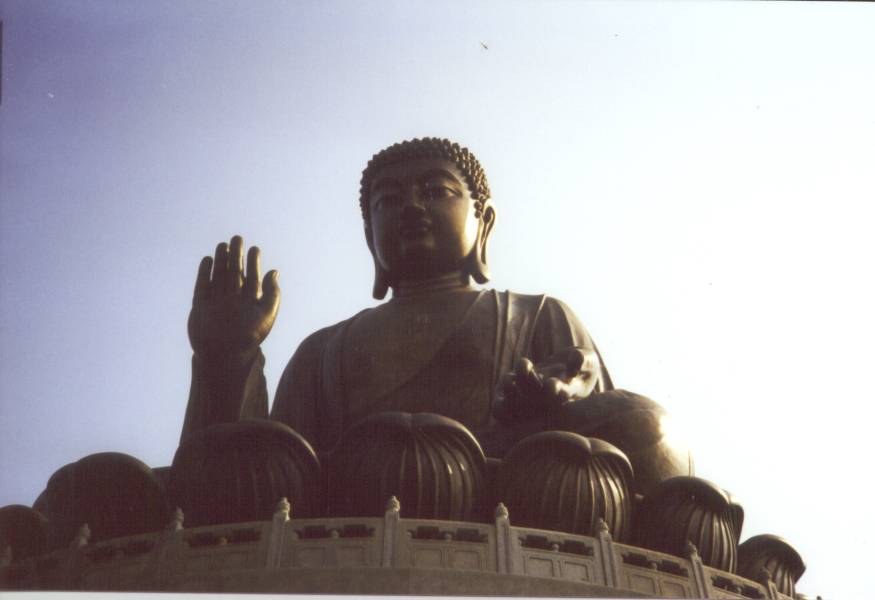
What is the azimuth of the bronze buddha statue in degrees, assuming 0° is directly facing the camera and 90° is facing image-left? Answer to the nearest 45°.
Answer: approximately 45°

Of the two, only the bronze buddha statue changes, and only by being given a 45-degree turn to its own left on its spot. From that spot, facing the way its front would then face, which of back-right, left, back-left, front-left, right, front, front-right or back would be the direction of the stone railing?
front
